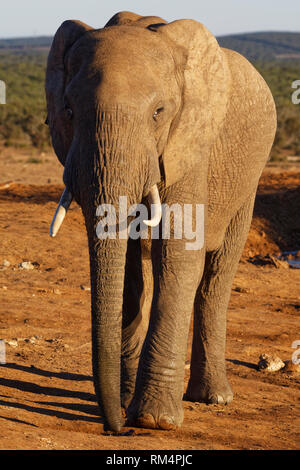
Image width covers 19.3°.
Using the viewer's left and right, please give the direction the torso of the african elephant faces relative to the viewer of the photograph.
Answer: facing the viewer and to the left of the viewer
